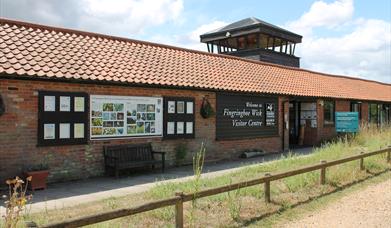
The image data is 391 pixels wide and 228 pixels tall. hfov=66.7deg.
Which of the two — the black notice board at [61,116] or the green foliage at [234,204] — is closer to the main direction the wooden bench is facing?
the green foliage

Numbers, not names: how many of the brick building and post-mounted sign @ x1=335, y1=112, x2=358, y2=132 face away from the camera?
0

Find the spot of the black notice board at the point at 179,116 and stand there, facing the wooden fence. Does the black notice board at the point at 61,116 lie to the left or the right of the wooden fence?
right

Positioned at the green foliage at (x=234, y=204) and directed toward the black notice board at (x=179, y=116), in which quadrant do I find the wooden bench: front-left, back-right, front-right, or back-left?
front-left

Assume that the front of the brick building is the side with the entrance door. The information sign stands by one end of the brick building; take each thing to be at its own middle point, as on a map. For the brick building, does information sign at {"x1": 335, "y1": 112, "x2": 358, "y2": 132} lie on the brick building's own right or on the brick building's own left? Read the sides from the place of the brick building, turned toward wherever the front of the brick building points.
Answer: on the brick building's own left

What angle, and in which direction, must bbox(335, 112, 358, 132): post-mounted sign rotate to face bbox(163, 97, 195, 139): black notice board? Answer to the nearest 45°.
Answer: approximately 45° to its right

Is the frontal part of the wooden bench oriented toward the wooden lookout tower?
no

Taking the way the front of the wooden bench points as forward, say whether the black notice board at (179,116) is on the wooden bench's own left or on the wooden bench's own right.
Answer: on the wooden bench's own left

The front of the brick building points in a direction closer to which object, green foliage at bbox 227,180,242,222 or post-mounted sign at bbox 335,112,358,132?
the green foliage

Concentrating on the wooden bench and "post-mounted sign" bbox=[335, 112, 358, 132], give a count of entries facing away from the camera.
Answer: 0

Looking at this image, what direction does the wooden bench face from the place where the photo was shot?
facing the viewer and to the right of the viewer

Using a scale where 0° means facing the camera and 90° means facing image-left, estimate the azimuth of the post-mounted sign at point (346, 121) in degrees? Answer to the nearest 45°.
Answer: approximately 0°
